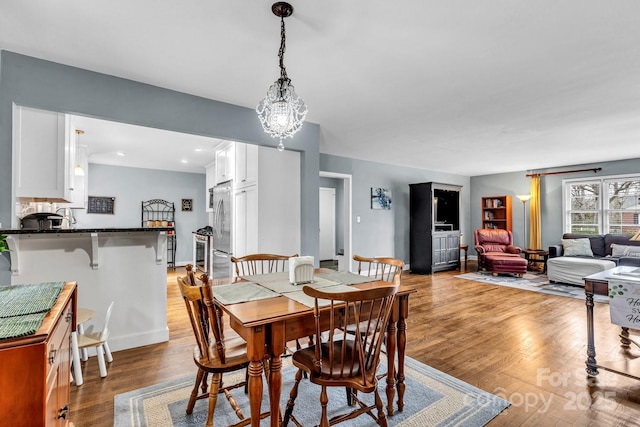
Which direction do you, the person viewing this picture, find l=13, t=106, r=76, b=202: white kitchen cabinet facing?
facing to the right of the viewer

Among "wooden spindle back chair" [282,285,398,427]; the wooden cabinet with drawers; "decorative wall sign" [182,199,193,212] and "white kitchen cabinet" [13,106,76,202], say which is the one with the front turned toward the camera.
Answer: the decorative wall sign

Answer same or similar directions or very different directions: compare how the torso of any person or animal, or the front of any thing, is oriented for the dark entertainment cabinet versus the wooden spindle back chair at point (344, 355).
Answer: very different directions

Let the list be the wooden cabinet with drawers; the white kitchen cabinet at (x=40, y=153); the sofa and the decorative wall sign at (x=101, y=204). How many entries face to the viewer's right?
2

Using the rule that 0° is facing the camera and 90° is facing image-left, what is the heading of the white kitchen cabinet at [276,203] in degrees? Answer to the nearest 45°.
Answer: approximately 45°

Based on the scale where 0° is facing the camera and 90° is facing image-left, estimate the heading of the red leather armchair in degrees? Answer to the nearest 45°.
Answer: approximately 315°

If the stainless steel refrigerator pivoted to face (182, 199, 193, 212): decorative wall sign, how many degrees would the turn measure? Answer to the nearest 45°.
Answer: approximately 135° to its right

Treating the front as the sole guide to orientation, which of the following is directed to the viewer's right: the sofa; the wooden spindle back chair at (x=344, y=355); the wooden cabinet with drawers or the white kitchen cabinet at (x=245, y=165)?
the wooden cabinet with drawers

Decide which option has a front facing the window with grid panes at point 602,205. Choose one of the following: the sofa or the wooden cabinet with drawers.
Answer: the wooden cabinet with drawers

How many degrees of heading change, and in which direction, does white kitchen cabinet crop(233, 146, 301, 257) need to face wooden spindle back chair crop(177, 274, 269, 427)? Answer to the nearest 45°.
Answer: approximately 45° to its left
